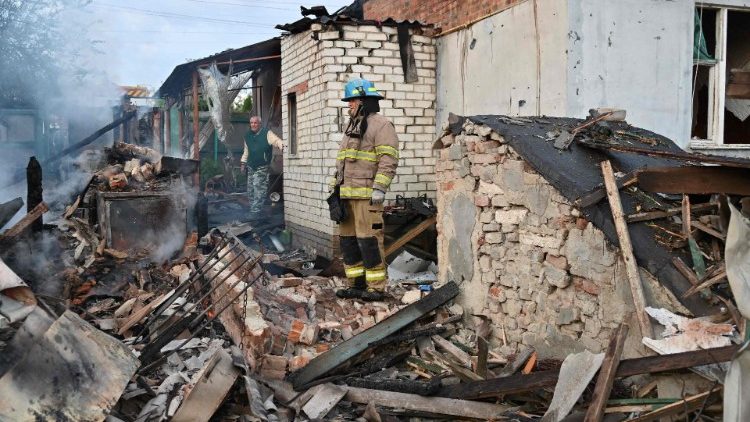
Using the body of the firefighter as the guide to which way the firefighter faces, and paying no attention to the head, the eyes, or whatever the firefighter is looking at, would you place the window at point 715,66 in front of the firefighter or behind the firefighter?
behind

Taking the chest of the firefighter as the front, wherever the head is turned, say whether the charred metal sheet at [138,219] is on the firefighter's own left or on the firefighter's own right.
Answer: on the firefighter's own right

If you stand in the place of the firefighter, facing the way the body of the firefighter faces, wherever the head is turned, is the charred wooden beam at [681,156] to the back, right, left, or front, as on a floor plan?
left

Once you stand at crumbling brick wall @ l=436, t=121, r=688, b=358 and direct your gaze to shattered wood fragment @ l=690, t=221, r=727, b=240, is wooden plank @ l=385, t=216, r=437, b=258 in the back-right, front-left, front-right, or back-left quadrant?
back-left

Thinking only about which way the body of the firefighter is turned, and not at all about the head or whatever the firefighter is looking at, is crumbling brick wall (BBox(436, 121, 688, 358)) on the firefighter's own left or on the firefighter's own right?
on the firefighter's own left

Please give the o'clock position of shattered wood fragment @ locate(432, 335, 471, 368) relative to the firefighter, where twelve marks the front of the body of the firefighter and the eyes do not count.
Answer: The shattered wood fragment is roughly at 10 o'clock from the firefighter.

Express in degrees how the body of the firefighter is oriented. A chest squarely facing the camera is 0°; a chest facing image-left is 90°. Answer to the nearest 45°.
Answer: approximately 45°

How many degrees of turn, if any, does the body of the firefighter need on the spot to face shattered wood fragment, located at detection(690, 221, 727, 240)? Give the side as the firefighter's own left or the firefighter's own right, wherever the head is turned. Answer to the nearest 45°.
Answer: approximately 90° to the firefighter's own left

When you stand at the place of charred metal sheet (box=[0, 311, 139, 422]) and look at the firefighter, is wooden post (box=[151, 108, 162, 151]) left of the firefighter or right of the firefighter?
left
